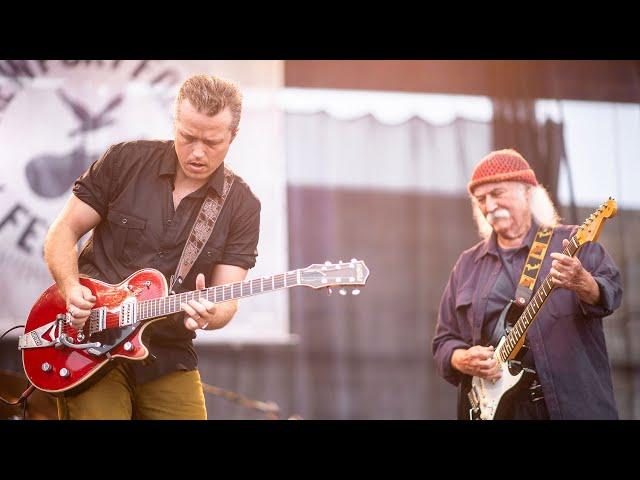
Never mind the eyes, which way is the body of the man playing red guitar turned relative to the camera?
toward the camera

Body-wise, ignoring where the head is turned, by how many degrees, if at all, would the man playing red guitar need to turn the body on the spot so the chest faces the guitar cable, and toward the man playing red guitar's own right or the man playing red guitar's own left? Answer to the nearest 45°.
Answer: approximately 135° to the man playing red guitar's own right
